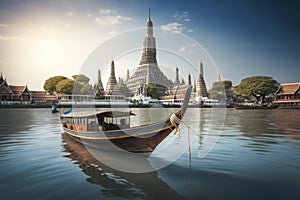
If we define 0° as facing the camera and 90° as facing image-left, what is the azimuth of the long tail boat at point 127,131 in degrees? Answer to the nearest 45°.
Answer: approximately 315°
